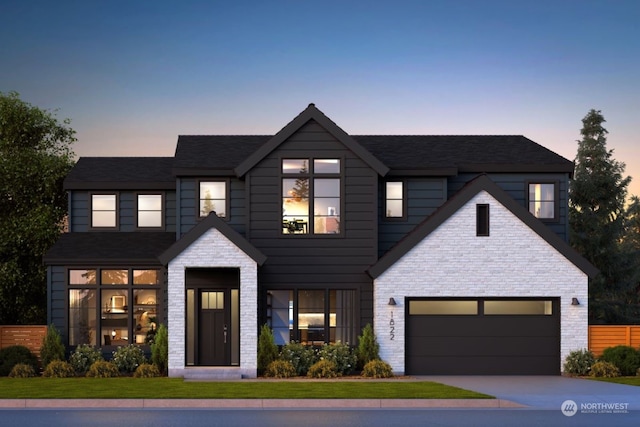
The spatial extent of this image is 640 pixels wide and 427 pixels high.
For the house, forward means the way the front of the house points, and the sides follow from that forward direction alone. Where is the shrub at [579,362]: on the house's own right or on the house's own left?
on the house's own left

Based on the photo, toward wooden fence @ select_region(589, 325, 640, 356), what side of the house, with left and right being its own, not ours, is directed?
left

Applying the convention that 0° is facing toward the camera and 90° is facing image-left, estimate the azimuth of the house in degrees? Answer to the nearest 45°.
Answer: approximately 0°

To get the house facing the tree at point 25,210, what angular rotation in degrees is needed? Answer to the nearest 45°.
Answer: approximately 135° to its right

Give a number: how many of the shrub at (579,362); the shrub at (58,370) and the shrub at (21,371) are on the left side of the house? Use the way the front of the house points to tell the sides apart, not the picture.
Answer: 1

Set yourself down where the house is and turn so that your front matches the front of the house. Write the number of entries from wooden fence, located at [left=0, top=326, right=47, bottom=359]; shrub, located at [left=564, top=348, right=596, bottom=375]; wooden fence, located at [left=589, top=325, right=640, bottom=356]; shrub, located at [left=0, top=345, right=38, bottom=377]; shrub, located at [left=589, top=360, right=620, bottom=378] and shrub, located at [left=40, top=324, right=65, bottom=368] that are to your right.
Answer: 3

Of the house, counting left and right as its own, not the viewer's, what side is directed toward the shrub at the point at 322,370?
front

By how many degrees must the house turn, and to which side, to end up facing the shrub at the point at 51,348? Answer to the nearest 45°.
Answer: approximately 90° to its right

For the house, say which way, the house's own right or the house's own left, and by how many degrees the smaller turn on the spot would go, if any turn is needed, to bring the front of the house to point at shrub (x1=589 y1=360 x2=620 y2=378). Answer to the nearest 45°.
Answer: approximately 90° to the house's own left

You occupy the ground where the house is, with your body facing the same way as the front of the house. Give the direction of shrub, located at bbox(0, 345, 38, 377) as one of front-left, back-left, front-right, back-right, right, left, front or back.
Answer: right

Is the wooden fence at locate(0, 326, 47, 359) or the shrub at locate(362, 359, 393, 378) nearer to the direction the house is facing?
the shrub

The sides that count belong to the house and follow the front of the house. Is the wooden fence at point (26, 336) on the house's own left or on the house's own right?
on the house's own right

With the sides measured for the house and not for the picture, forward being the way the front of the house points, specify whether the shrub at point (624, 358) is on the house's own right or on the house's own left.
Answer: on the house's own left
